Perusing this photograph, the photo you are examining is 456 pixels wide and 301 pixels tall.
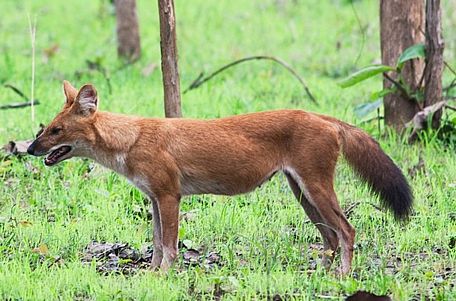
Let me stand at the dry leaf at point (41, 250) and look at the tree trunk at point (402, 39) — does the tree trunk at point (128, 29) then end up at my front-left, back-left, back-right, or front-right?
front-left

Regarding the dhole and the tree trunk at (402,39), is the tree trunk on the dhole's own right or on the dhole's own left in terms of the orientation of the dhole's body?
on the dhole's own right

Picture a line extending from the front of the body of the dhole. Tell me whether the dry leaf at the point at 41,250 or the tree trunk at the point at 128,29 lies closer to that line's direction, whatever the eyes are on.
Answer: the dry leaf

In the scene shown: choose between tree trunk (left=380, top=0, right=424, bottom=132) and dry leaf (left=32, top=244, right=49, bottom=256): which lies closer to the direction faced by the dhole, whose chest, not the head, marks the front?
the dry leaf

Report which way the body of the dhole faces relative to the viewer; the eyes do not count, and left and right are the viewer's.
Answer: facing to the left of the viewer

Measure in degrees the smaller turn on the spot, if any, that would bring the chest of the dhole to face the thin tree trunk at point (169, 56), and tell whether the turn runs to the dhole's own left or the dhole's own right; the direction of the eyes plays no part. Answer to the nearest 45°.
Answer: approximately 90° to the dhole's own right

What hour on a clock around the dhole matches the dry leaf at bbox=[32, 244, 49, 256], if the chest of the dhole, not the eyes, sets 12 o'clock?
The dry leaf is roughly at 12 o'clock from the dhole.

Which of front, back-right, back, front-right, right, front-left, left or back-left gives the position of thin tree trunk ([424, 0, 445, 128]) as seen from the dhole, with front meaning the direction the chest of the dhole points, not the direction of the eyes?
back-right

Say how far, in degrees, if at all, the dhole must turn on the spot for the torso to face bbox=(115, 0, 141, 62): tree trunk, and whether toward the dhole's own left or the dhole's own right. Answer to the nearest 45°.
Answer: approximately 90° to the dhole's own right

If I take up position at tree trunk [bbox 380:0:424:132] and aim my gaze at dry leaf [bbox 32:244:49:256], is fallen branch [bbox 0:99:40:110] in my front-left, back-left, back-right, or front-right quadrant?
front-right
